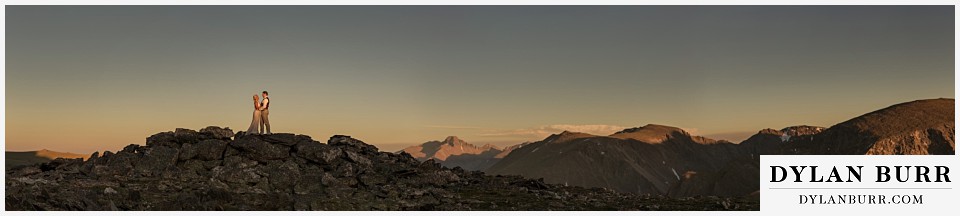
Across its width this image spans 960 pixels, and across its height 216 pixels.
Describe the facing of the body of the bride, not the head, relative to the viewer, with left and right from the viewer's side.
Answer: facing to the right of the viewer

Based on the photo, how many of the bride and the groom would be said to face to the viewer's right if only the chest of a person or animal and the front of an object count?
1

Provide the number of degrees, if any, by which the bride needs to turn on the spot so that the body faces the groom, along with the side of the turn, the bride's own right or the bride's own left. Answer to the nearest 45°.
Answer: approximately 45° to the bride's own right

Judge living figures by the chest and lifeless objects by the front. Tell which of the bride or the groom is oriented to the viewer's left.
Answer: the groom

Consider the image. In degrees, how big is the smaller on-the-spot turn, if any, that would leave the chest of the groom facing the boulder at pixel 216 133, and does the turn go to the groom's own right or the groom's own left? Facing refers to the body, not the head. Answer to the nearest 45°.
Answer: approximately 45° to the groom's own right

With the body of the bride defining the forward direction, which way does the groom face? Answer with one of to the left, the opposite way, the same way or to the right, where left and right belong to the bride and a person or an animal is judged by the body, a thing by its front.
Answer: the opposite way

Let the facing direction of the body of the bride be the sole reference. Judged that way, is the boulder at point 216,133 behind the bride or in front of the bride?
behind

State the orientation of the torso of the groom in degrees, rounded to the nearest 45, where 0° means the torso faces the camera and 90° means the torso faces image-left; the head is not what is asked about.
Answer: approximately 90°
